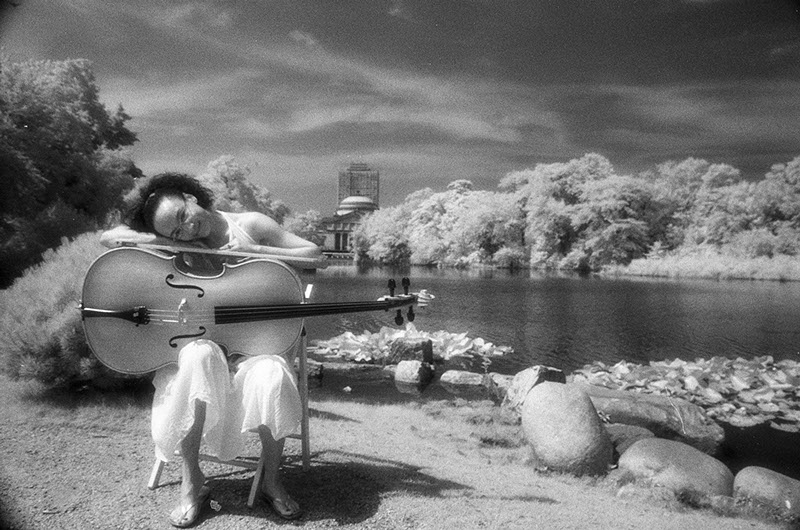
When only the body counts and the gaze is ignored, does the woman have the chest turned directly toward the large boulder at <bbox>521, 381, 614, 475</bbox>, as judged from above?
no

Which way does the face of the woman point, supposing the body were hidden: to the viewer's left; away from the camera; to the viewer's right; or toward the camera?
toward the camera

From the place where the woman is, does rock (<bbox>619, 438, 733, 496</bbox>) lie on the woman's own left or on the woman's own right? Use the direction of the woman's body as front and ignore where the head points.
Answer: on the woman's own left

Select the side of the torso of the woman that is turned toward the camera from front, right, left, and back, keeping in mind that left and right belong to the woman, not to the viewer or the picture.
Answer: front

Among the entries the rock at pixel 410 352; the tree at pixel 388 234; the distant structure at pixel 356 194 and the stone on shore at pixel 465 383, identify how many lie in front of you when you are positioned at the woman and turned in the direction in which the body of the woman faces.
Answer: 0

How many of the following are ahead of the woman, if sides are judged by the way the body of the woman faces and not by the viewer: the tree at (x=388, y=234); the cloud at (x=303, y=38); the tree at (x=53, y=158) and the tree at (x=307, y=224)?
0

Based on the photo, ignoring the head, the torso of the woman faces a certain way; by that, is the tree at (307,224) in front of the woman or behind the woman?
behind

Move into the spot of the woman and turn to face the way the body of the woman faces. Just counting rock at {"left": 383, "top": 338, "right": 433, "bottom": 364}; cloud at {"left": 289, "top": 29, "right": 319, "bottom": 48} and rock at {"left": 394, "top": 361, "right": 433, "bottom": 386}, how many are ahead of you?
0

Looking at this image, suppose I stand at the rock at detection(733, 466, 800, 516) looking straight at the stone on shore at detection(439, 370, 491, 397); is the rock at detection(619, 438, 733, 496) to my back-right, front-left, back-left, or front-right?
front-left

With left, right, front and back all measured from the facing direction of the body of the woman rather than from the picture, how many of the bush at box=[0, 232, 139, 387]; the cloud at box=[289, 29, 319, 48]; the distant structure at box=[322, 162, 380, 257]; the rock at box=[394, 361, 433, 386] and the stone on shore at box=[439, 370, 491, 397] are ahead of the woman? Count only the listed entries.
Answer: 0

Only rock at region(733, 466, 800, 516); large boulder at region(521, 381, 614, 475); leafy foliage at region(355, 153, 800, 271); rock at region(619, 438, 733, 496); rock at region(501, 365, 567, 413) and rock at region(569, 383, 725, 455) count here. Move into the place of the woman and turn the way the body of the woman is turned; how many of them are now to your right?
0

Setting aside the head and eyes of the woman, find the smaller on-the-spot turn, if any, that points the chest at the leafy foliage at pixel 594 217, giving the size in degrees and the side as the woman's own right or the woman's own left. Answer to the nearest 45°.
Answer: approximately 135° to the woman's own left

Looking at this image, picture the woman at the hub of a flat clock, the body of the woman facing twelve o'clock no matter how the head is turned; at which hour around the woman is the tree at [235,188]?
The tree is roughly at 6 o'clock from the woman.

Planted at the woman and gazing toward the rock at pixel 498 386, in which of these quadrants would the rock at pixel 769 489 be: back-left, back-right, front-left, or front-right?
front-right

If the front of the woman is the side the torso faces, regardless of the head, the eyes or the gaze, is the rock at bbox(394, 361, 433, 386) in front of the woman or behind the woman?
behind

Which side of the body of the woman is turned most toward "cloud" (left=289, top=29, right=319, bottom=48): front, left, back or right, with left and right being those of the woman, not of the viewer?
back

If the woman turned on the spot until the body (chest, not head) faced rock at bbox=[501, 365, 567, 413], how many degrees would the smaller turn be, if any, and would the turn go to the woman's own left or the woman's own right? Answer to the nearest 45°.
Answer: approximately 135° to the woman's own left

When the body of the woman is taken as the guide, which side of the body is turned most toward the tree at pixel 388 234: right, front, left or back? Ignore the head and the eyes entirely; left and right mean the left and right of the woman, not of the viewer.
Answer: back

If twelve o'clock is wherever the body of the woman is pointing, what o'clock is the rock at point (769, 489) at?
The rock is roughly at 9 o'clock from the woman.
